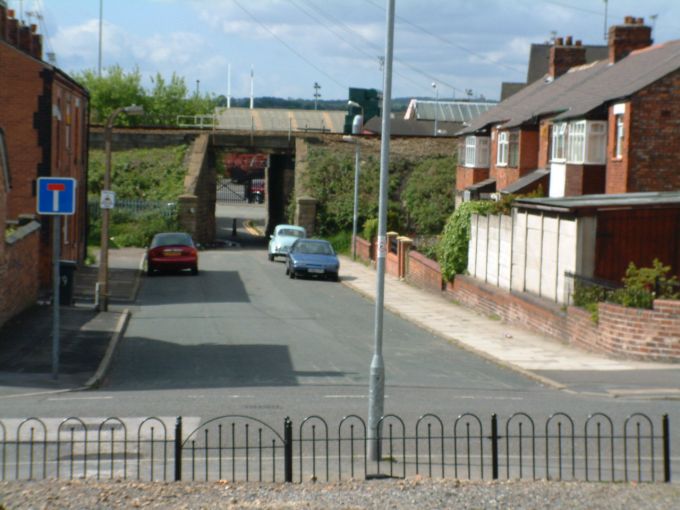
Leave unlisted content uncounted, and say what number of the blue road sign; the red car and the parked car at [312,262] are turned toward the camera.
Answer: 2

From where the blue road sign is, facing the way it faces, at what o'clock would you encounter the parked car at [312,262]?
The parked car is roughly at 7 o'clock from the blue road sign.

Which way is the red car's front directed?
away from the camera

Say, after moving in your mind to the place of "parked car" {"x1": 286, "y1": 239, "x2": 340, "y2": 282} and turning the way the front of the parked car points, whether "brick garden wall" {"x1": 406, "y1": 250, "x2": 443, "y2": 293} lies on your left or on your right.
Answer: on your left

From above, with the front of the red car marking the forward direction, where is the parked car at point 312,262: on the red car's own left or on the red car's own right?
on the red car's own right

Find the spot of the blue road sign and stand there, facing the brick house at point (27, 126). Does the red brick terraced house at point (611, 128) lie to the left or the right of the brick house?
right

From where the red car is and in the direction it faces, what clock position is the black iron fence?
The black iron fence is roughly at 6 o'clock from the red car.

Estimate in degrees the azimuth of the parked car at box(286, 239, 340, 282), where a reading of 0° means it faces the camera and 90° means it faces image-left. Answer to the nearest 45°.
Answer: approximately 0°

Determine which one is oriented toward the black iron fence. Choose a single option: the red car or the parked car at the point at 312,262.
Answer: the parked car

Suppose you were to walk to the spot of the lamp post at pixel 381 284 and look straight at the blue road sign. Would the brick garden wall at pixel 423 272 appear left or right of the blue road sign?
right

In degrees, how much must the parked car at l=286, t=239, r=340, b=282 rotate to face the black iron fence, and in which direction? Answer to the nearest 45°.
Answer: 0° — it already faces it

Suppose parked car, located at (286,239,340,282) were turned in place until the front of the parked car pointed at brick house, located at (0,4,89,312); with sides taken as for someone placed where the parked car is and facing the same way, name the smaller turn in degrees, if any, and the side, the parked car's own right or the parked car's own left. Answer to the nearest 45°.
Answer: approximately 45° to the parked car's own right

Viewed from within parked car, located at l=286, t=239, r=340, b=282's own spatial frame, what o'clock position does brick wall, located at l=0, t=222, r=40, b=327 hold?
The brick wall is roughly at 1 o'clock from the parked car.

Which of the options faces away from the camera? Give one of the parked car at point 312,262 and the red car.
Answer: the red car

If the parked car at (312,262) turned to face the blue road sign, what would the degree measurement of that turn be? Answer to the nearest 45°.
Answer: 0° — it already faces it

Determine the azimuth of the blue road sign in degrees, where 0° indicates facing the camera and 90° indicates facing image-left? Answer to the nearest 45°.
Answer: approximately 0°
